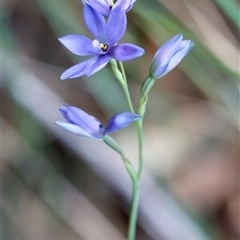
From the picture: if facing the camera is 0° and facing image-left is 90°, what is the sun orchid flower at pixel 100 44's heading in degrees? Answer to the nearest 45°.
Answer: approximately 0°
